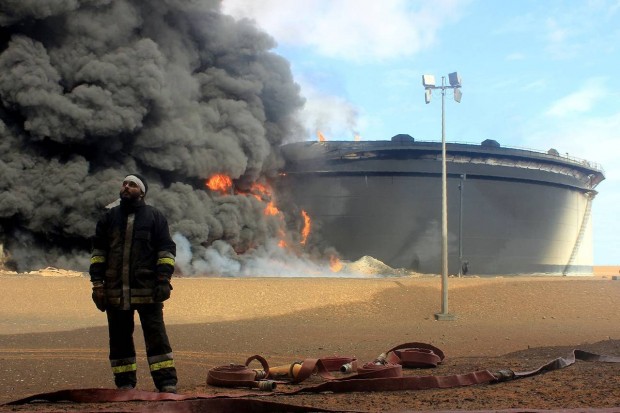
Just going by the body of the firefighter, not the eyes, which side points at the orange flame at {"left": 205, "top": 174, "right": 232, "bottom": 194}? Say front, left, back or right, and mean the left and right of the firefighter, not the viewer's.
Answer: back

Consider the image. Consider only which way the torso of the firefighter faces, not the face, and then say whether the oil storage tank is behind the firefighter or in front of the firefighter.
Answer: behind

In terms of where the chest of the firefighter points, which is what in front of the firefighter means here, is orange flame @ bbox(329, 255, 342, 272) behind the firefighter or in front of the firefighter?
behind

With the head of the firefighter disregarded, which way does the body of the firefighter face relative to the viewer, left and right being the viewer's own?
facing the viewer

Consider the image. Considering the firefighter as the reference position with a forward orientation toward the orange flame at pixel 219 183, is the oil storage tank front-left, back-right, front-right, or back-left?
front-right

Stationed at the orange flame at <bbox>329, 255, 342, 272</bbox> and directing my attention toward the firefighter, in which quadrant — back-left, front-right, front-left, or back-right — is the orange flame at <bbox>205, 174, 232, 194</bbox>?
front-right

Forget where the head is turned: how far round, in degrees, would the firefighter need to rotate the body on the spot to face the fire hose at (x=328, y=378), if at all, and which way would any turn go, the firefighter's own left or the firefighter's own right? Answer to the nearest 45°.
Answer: approximately 90° to the firefighter's own left
